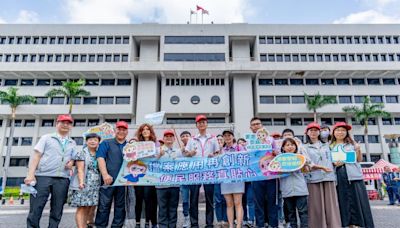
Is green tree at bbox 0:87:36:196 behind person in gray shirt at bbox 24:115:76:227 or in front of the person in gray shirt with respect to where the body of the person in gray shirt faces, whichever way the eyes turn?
behind

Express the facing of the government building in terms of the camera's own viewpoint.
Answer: facing the viewer

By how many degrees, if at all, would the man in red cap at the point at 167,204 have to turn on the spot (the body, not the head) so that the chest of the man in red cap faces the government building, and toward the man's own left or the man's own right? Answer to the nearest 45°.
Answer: approximately 180°

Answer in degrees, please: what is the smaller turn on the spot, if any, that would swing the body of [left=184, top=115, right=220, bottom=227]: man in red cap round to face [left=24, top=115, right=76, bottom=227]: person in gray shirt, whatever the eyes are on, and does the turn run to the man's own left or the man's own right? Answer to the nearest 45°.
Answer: approximately 45° to the man's own right

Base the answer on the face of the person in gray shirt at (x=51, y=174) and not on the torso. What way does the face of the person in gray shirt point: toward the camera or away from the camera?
toward the camera

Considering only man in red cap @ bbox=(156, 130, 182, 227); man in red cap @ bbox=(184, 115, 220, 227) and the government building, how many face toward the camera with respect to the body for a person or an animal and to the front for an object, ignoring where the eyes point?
3

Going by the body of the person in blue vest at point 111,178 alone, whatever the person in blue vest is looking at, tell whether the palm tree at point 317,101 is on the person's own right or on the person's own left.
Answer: on the person's own left

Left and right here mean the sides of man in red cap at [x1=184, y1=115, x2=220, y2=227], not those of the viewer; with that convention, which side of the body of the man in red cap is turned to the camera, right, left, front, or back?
front

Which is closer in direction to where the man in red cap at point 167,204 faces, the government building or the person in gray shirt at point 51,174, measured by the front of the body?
the person in gray shirt

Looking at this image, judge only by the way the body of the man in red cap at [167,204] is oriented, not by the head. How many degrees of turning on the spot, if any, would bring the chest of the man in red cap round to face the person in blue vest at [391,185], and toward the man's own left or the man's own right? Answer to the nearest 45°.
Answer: approximately 135° to the man's own left

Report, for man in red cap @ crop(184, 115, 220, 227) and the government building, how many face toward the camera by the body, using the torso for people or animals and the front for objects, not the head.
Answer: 2

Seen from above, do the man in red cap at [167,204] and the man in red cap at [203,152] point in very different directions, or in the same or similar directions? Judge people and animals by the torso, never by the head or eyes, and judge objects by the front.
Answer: same or similar directions

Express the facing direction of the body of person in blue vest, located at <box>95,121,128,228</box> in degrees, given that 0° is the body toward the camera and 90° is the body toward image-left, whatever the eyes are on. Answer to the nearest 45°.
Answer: approximately 315°
